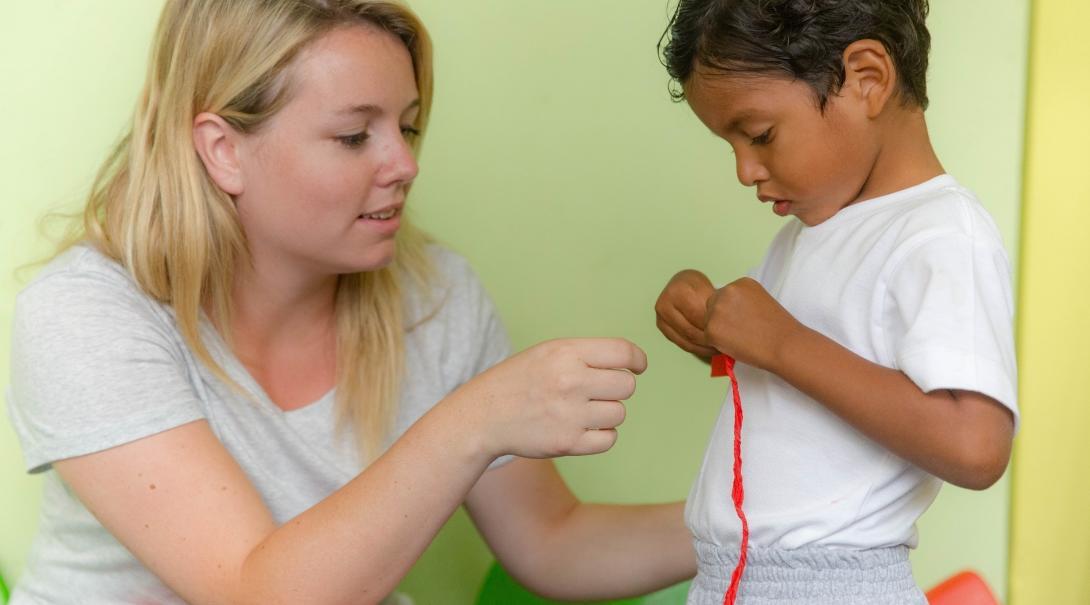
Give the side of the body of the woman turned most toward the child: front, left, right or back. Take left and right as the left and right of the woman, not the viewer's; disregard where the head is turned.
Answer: front

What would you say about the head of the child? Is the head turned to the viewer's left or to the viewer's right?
to the viewer's left

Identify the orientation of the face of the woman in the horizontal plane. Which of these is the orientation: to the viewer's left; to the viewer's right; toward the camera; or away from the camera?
to the viewer's right

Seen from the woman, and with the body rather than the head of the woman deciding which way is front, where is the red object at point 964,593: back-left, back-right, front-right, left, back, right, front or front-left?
front-left

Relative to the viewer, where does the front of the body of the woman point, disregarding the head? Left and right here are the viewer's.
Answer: facing the viewer and to the right of the viewer
